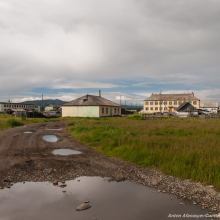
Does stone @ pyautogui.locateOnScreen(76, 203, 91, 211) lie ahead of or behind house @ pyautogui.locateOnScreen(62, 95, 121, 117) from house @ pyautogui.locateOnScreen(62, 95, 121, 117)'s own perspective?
ahead

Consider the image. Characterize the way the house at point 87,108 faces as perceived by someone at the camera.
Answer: facing the viewer and to the right of the viewer

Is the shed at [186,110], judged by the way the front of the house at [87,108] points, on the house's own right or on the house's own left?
on the house's own left

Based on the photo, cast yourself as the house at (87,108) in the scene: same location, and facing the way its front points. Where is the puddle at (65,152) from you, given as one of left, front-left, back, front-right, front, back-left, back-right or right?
front-right
